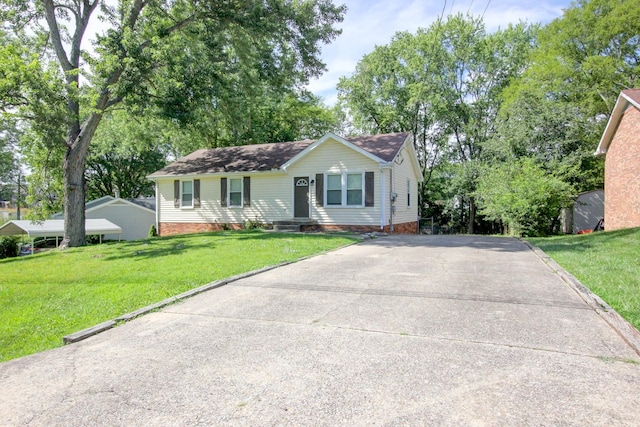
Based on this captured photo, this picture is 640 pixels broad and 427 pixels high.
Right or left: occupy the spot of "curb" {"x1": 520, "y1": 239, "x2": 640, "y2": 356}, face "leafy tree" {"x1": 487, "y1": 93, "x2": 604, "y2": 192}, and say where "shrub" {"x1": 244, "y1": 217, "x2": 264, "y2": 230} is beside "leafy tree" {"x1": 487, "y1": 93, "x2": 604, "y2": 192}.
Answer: left

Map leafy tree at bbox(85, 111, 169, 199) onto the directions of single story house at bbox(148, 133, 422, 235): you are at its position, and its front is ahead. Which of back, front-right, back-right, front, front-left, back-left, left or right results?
back-right

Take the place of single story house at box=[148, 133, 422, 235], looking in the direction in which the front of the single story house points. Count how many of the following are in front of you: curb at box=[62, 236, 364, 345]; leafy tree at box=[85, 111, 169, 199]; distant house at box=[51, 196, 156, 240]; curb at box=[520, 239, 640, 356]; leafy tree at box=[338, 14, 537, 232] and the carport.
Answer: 2

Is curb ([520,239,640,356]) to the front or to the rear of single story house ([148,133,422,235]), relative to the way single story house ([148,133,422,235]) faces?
to the front

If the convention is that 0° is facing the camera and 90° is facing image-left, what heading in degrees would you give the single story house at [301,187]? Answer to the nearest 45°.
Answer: approximately 0°

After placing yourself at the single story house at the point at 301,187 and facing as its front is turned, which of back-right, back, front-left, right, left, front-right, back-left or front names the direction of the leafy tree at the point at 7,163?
back-right

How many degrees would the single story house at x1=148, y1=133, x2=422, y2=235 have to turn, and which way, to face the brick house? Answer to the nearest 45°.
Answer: approximately 90° to its left

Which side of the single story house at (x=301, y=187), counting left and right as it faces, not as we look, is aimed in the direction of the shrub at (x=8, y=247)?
right

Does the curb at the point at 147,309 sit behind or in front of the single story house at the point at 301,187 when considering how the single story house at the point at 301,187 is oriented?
in front

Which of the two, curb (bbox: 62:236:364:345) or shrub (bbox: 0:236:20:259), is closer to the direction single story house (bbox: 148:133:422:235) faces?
the curb

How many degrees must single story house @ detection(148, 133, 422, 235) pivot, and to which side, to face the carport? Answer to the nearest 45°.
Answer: approximately 135° to its right

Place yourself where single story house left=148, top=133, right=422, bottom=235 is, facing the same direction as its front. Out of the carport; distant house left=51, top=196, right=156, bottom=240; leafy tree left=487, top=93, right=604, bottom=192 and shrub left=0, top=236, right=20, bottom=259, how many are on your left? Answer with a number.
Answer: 1

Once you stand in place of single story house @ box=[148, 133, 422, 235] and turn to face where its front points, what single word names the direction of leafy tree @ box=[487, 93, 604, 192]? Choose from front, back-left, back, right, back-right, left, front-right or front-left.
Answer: left

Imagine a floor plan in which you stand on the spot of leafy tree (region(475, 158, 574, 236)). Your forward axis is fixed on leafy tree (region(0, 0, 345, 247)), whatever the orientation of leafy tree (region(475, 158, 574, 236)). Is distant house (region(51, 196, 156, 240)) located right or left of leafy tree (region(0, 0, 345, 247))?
right
